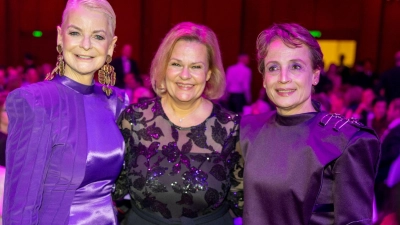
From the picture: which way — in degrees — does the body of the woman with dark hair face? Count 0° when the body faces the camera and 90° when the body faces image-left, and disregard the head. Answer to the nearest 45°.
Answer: approximately 45°
